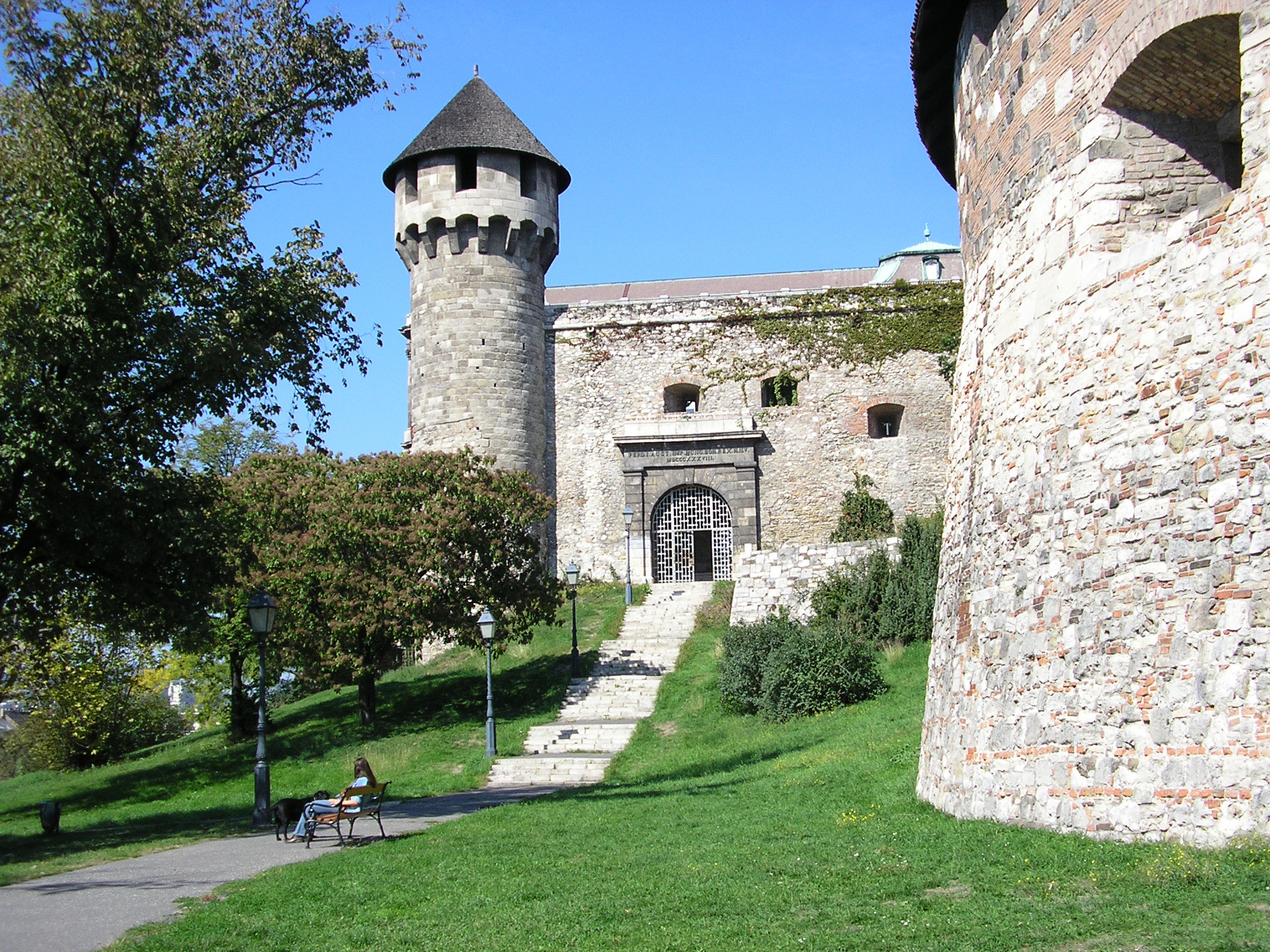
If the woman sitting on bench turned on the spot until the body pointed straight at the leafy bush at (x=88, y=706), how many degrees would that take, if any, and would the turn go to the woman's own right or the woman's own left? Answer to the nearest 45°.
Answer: approximately 90° to the woman's own right

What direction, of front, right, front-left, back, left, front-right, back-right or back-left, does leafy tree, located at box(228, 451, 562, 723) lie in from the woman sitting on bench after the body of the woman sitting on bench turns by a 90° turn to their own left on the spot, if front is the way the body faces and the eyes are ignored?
back

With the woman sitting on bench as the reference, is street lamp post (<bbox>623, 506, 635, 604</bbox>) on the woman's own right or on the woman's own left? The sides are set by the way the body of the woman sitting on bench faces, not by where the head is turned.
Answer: on the woman's own right

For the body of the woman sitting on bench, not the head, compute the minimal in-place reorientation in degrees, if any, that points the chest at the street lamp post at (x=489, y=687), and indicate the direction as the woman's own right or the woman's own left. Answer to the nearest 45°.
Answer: approximately 90° to the woman's own right

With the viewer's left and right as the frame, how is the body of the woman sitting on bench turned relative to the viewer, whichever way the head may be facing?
facing to the left of the viewer
